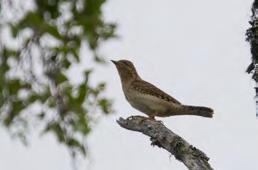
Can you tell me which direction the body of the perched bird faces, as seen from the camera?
to the viewer's left
